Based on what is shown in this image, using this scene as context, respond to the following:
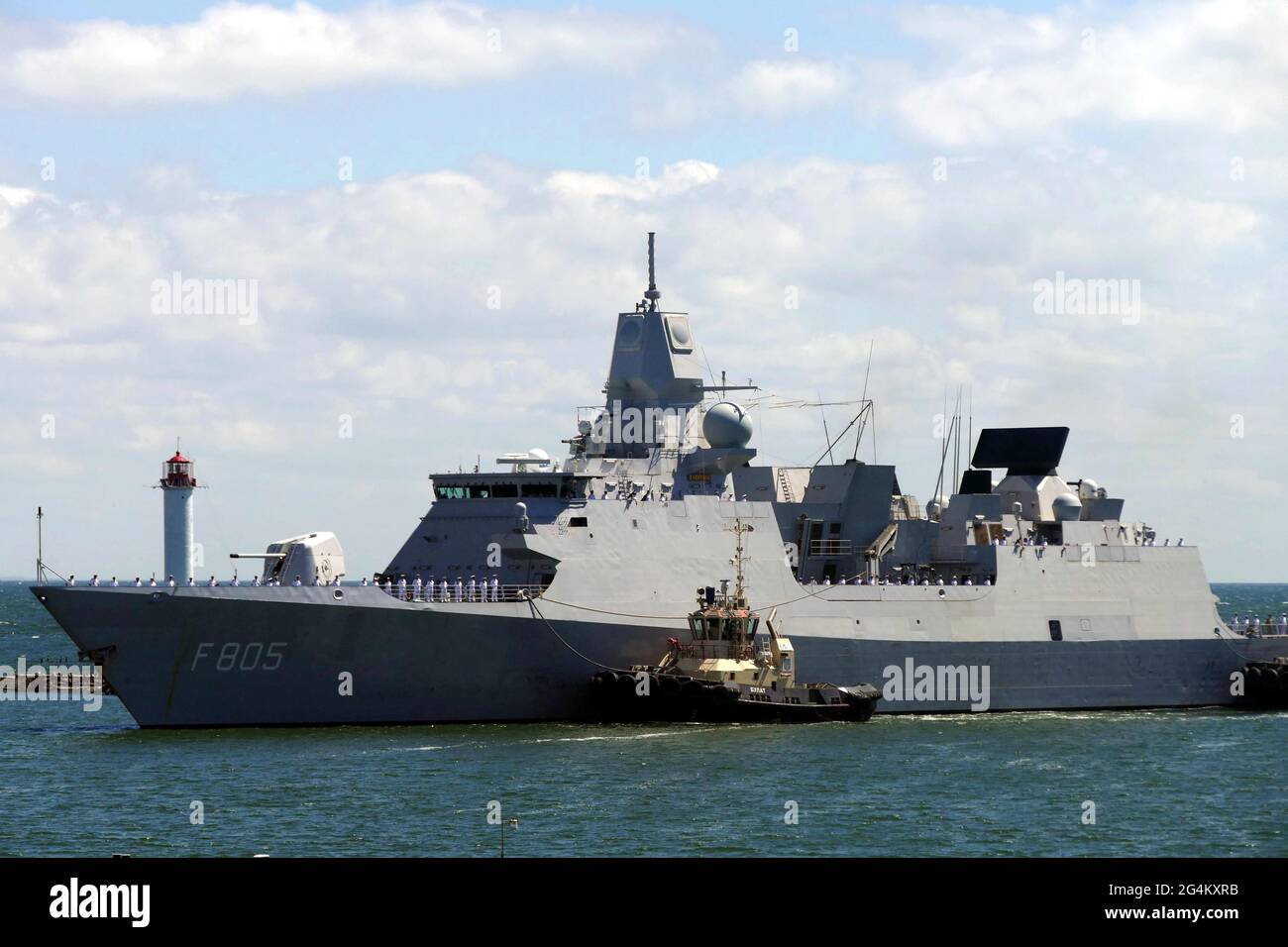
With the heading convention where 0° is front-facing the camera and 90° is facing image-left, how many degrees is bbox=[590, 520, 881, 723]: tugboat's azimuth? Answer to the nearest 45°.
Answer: approximately 45°

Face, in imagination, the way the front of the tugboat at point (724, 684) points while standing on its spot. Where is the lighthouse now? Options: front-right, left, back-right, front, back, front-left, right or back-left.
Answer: front-right

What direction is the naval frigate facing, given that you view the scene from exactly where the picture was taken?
facing the viewer and to the left of the viewer
